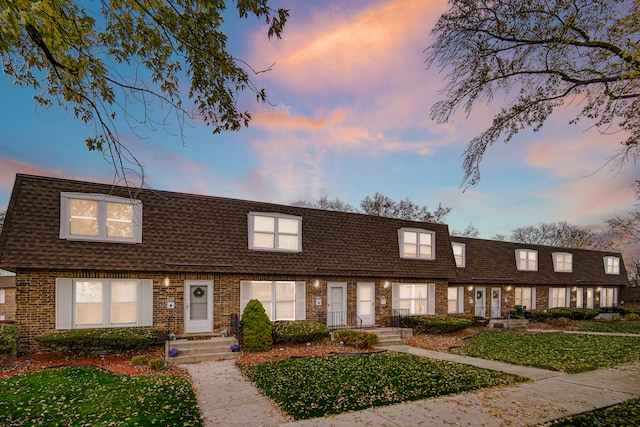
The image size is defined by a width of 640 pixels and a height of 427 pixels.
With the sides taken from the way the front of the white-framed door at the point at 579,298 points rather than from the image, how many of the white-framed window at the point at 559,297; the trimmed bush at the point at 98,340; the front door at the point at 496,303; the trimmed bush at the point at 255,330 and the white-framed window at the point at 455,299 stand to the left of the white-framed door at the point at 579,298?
0

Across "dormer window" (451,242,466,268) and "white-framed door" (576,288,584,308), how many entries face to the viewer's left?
0

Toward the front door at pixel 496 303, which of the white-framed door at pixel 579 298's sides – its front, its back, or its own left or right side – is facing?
right

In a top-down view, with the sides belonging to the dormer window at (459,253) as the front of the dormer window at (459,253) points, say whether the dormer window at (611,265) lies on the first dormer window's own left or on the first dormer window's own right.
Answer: on the first dormer window's own left

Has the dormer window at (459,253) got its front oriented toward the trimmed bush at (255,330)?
no

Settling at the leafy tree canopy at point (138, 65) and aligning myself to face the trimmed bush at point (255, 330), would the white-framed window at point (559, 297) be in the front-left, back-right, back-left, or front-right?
front-right

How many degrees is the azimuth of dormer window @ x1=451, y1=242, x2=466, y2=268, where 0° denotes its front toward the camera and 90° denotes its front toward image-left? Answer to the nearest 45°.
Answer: approximately 315°

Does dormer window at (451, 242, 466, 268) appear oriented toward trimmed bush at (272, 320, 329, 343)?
no

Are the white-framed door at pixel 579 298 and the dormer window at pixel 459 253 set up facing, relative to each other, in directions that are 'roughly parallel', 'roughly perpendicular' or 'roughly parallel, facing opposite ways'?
roughly parallel

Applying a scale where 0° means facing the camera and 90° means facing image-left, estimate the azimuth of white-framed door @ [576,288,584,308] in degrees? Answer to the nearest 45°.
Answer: approximately 315°

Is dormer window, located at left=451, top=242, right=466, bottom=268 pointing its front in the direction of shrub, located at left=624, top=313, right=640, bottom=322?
no

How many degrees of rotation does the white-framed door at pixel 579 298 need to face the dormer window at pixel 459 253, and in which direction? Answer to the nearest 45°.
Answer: approximately 90° to its right
